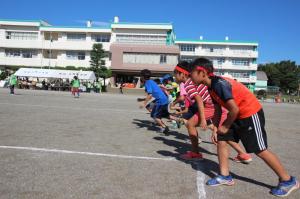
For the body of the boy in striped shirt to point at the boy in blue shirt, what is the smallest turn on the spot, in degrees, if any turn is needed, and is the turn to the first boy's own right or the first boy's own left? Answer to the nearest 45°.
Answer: approximately 45° to the first boy's own right

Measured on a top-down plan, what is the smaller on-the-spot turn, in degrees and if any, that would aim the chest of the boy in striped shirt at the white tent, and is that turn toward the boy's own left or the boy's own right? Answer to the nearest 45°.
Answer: approximately 45° to the boy's own right

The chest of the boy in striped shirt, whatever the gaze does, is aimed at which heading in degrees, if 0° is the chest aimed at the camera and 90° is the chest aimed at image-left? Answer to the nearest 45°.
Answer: approximately 90°
